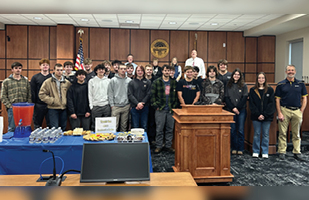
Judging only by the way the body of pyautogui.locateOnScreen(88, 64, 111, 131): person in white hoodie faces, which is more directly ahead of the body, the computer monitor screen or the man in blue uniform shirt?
the computer monitor screen

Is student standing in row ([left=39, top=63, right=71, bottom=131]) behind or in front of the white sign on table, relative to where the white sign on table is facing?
behind

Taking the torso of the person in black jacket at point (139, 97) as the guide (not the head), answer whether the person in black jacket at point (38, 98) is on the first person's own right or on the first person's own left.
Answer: on the first person's own right

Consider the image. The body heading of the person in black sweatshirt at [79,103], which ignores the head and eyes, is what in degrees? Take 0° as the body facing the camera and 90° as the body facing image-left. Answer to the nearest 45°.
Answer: approximately 0°

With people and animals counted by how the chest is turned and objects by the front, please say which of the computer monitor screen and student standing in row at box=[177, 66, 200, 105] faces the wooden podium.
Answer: the student standing in row
